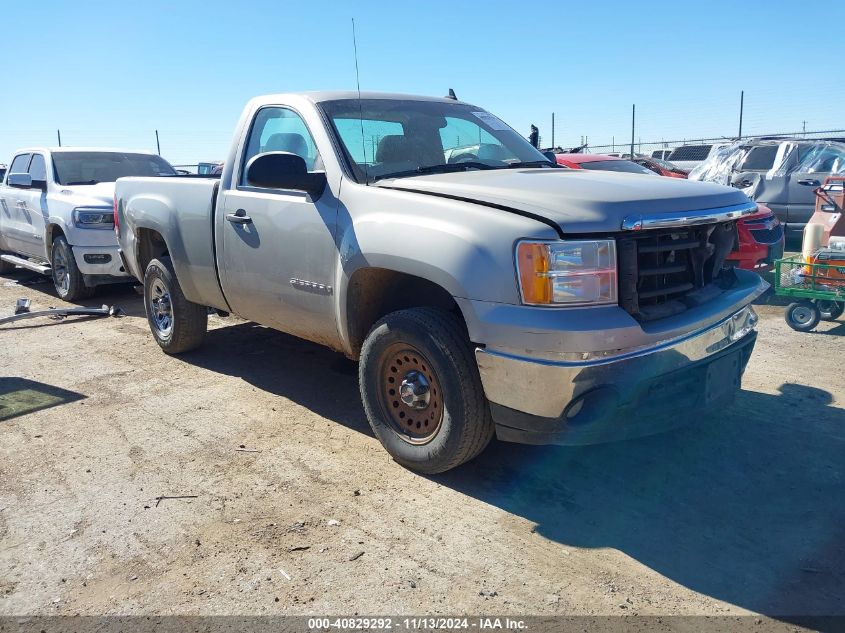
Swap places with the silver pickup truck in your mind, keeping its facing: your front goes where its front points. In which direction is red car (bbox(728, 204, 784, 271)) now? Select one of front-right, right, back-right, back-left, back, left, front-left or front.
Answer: left

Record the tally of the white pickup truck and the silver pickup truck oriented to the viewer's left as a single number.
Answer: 0

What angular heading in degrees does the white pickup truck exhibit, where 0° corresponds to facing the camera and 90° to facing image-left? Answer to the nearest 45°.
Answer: approximately 315°

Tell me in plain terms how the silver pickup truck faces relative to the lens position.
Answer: facing the viewer and to the right of the viewer

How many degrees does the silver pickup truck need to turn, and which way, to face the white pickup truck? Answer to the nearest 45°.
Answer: approximately 180°

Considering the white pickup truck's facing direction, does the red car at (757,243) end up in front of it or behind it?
in front
